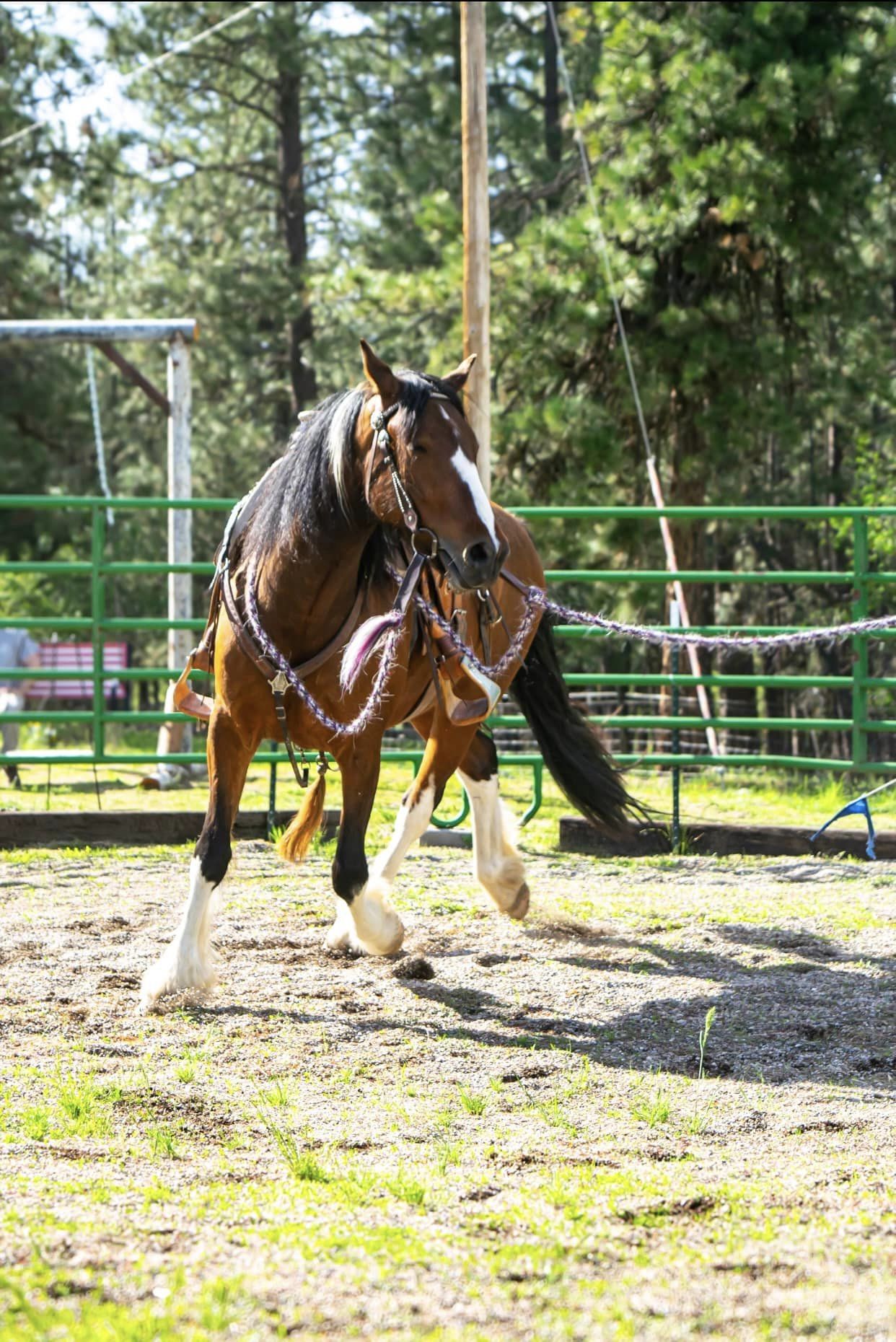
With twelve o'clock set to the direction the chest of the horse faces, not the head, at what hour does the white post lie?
The white post is roughly at 4 o'clock from the horse.

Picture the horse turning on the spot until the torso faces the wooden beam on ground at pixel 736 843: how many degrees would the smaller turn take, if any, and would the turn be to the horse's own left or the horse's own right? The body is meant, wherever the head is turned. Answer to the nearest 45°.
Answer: approximately 180°

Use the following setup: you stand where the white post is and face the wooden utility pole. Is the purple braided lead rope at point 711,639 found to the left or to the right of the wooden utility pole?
right

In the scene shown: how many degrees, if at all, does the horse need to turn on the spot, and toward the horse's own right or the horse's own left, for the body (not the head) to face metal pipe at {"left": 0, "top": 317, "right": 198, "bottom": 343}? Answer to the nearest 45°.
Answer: approximately 135° to the horse's own right

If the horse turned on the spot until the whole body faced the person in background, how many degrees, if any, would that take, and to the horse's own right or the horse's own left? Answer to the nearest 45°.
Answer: approximately 135° to the horse's own right

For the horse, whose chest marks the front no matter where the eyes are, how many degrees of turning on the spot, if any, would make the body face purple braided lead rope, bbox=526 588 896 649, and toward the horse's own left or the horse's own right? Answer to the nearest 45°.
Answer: approximately 90° to the horse's own left

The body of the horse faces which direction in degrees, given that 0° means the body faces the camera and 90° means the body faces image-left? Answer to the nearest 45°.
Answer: approximately 45°
